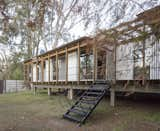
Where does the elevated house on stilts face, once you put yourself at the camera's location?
facing the viewer and to the left of the viewer
